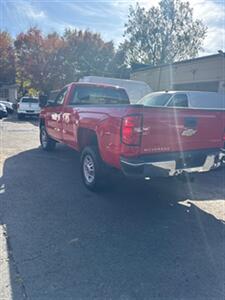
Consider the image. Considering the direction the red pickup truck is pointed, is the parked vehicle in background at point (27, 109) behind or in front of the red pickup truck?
in front

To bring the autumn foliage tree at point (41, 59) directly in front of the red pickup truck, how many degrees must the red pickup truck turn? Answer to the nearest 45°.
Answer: approximately 45° to its right

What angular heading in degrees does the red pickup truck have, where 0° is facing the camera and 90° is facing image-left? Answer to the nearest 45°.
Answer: approximately 135°

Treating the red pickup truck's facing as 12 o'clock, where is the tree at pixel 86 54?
The tree is roughly at 1 o'clock from the red pickup truck.

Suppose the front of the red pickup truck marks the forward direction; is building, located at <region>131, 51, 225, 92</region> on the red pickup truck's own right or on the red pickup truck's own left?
on the red pickup truck's own right

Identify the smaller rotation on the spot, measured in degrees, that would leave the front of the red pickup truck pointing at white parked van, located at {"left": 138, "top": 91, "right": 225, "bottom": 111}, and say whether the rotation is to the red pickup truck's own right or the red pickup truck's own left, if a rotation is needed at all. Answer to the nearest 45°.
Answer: approximately 45° to the red pickup truck's own right

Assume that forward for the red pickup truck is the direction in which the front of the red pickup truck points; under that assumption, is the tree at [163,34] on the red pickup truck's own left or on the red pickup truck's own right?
on the red pickup truck's own right

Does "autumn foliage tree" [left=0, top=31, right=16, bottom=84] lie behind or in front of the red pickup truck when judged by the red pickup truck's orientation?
in front

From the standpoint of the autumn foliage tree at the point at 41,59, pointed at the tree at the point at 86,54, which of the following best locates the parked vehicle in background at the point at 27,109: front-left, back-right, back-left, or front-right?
back-right

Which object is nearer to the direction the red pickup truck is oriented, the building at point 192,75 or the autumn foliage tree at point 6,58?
the autumn foliage tree
